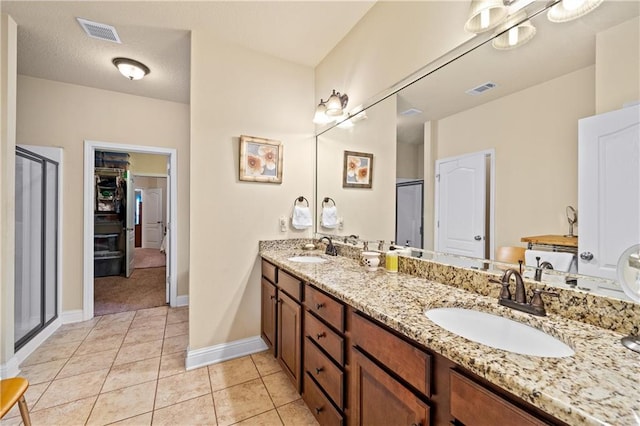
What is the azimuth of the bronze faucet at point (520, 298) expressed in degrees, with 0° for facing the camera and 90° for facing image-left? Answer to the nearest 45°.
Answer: approximately 45°

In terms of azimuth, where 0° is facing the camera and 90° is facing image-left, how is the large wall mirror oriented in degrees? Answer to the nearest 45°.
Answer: approximately 45°

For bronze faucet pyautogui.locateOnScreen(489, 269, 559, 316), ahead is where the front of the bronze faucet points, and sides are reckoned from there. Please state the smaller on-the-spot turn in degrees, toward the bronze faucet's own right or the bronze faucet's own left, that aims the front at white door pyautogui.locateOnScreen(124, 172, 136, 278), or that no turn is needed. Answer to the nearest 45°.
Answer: approximately 45° to the bronze faucet's own right

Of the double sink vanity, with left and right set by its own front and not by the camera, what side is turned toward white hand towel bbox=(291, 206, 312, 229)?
right

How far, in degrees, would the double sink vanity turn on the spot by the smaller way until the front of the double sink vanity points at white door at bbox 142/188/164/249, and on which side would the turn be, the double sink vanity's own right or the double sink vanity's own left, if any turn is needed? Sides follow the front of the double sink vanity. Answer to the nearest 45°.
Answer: approximately 90° to the double sink vanity's own right
